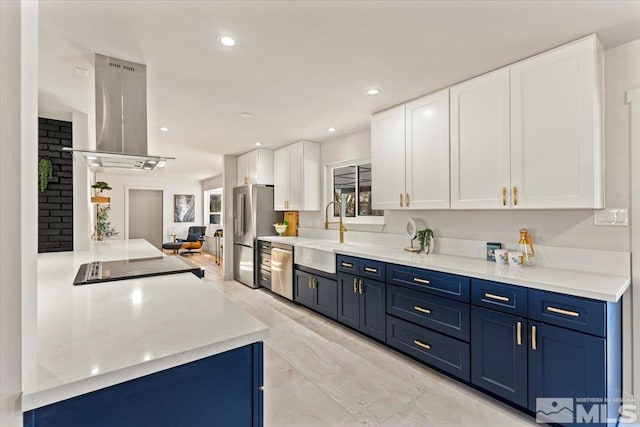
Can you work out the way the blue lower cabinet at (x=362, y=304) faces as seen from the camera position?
facing the viewer and to the left of the viewer

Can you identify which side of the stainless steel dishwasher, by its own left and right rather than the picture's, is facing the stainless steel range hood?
front

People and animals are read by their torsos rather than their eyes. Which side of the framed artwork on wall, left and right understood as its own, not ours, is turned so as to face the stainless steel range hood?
front

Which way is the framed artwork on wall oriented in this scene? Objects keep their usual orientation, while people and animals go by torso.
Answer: toward the camera

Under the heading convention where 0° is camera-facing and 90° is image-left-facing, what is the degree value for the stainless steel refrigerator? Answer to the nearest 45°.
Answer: approximately 45°

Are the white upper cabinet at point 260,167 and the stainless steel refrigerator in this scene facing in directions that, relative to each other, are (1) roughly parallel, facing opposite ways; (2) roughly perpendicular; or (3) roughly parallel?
roughly parallel

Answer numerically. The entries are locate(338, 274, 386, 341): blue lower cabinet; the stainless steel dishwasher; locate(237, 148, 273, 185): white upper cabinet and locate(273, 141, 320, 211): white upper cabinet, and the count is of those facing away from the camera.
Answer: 0

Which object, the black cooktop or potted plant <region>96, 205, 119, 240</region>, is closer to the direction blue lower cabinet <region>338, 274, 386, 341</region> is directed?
the black cooktop

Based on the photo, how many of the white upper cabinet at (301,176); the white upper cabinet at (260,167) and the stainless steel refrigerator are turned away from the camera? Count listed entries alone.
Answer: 0

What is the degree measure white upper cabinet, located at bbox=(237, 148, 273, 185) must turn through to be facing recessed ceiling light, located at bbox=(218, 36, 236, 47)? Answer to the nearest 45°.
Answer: approximately 45° to its left
